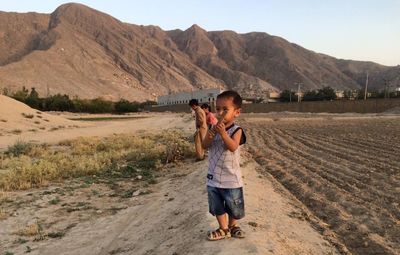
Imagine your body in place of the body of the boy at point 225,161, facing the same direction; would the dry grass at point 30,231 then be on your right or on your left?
on your right

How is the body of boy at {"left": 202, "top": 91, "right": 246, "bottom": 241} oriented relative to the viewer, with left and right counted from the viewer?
facing the viewer and to the left of the viewer
